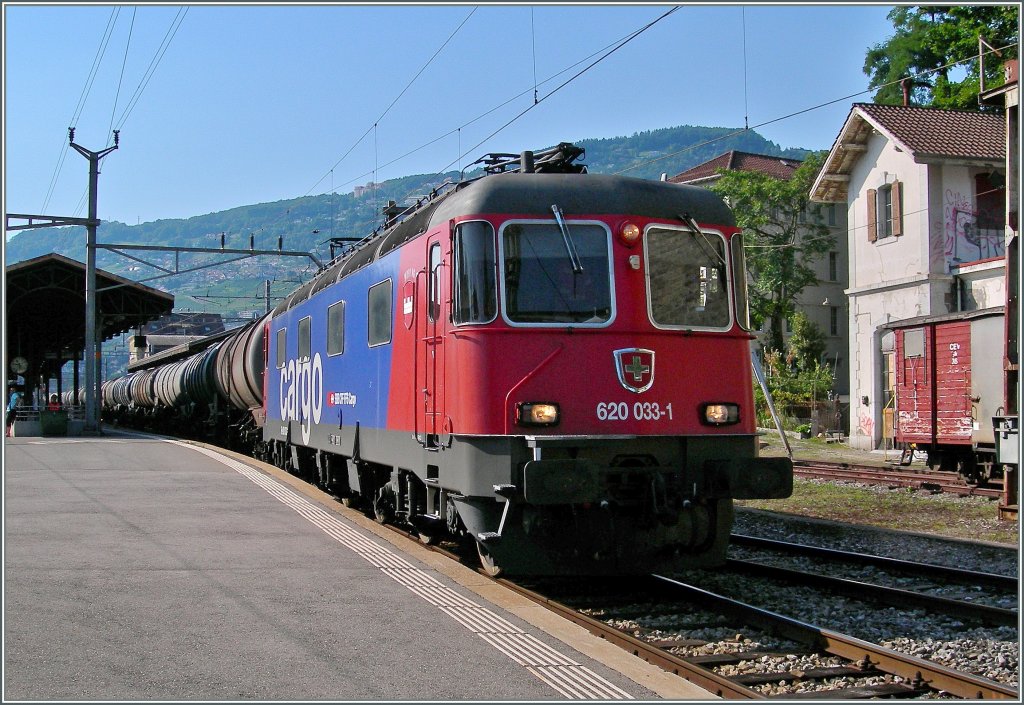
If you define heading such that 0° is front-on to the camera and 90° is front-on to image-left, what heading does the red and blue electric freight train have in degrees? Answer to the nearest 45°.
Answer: approximately 315°

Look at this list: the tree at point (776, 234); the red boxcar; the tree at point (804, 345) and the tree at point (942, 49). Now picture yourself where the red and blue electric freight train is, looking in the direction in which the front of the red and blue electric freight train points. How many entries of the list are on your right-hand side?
0

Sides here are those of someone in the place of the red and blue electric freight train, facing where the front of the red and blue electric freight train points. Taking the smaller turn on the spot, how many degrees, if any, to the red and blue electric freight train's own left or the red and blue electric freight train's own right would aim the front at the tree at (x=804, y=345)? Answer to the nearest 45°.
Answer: approximately 135° to the red and blue electric freight train's own left

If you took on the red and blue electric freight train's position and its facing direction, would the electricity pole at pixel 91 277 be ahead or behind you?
behind

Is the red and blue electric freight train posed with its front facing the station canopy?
no

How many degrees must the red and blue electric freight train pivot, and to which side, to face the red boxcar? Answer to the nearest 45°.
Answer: approximately 90° to its left

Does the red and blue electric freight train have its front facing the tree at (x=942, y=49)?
no

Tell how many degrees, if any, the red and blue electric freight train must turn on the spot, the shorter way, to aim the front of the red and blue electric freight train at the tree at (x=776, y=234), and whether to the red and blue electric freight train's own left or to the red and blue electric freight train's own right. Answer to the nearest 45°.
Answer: approximately 135° to the red and blue electric freight train's own left
